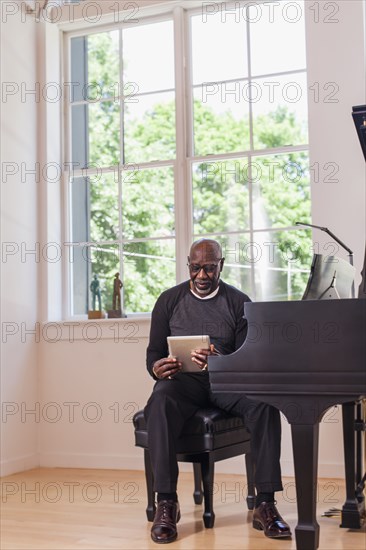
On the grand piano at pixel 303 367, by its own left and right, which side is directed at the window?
right

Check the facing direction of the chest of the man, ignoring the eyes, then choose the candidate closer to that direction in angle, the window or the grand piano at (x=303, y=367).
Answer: the grand piano

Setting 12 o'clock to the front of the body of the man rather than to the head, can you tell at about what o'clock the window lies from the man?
The window is roughly at 6 o'clock from the man.

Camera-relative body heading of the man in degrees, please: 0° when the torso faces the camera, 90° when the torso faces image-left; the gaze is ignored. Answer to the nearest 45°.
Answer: approximately 0°

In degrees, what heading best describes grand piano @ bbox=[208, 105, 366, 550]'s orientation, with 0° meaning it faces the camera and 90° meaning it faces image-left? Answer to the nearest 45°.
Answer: approximately 90°

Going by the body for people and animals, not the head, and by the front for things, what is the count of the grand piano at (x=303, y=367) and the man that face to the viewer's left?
1

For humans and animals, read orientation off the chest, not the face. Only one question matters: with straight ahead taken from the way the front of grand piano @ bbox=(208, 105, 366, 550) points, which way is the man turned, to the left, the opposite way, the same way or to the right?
to the left
